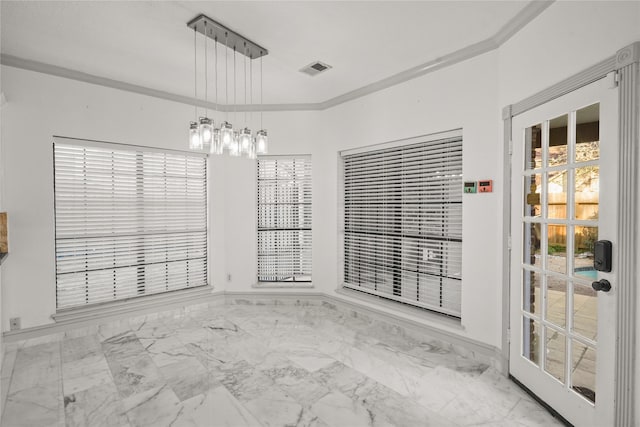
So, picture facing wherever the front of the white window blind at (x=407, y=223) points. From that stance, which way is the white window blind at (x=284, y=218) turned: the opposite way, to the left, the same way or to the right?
to the left

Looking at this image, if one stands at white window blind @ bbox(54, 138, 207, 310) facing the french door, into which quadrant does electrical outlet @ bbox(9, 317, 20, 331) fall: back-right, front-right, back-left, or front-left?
back-right

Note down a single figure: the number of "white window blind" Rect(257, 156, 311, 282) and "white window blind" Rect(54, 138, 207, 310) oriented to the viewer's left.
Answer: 0

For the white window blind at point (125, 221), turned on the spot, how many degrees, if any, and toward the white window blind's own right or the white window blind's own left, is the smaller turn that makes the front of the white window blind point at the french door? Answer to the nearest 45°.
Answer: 0° — it already faces it

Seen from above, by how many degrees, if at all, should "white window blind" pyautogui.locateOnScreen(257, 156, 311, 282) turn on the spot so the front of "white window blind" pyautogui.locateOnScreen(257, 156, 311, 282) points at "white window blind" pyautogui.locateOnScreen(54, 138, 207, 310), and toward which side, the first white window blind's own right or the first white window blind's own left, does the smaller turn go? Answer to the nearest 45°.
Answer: approximately 90° to the first white window blind's own right

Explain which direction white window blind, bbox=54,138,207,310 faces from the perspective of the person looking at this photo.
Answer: facing the viewer and to the right of the viewer

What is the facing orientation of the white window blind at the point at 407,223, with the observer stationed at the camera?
facing the viewer and to the left of the viewer

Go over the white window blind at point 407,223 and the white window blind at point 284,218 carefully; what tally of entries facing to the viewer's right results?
0

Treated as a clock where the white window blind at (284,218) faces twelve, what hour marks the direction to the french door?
The french door is roughly at 11 o'clock from the white window blind.

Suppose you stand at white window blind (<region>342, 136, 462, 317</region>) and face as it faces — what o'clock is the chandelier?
The chandelier is roughly at 12 o'clock from the white window blind.

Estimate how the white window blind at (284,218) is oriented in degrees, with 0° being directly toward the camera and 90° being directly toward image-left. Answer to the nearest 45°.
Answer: approximately 0°
